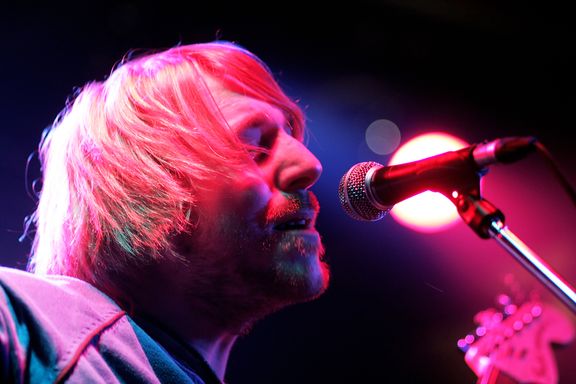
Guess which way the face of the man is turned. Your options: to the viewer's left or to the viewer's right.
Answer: to the viewer's right

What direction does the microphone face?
to the viewer's left

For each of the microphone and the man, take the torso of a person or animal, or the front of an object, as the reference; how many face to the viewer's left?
1

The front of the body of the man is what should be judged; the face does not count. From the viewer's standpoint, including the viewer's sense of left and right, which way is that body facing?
facing to the right of the viewer
